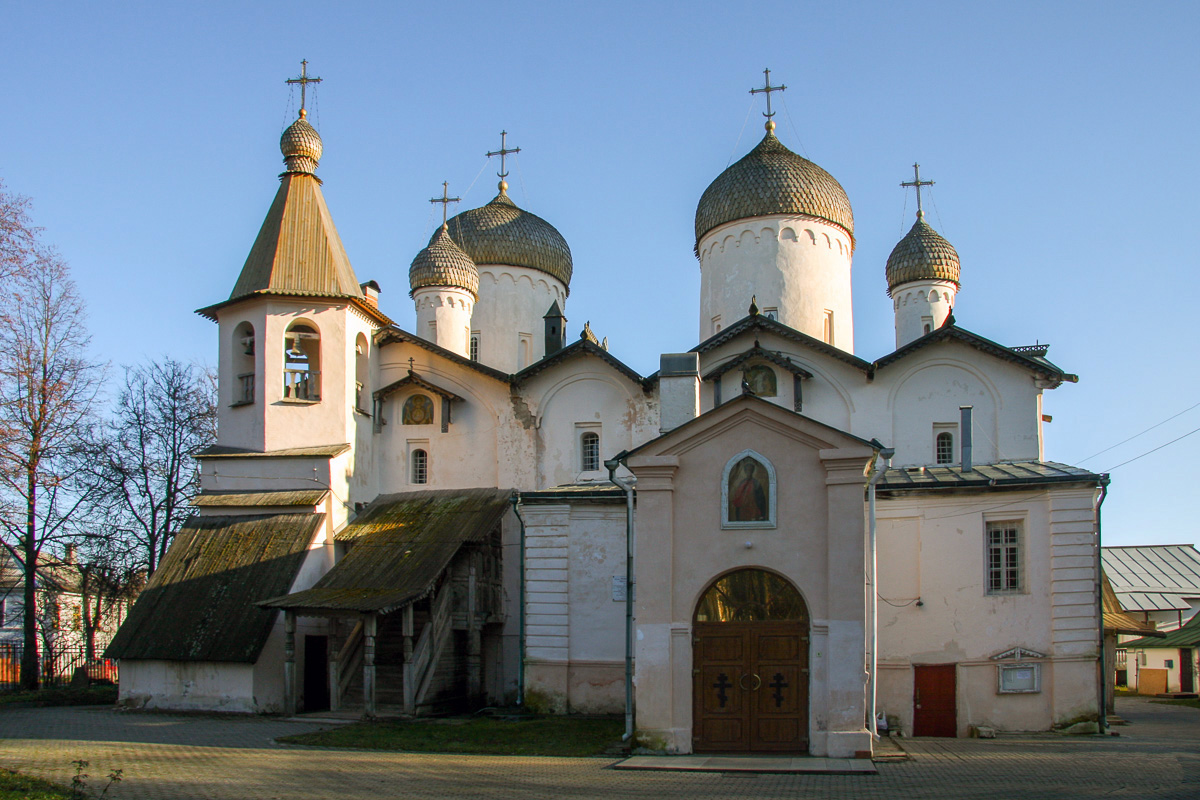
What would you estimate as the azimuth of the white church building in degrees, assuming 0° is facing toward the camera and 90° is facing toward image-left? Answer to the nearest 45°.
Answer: approximately 0°

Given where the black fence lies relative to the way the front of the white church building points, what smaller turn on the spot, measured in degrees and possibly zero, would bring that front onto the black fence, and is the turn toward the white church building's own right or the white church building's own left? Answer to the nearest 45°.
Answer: approximately 135° to the white church building's own right

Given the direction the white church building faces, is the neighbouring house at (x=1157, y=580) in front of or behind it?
behind

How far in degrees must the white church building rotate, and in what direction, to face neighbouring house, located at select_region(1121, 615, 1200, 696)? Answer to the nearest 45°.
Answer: approximately 135° to its left
